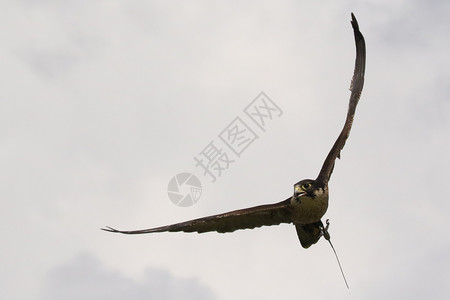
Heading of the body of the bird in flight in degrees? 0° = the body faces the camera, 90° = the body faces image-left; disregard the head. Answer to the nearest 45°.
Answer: approximately 0°
